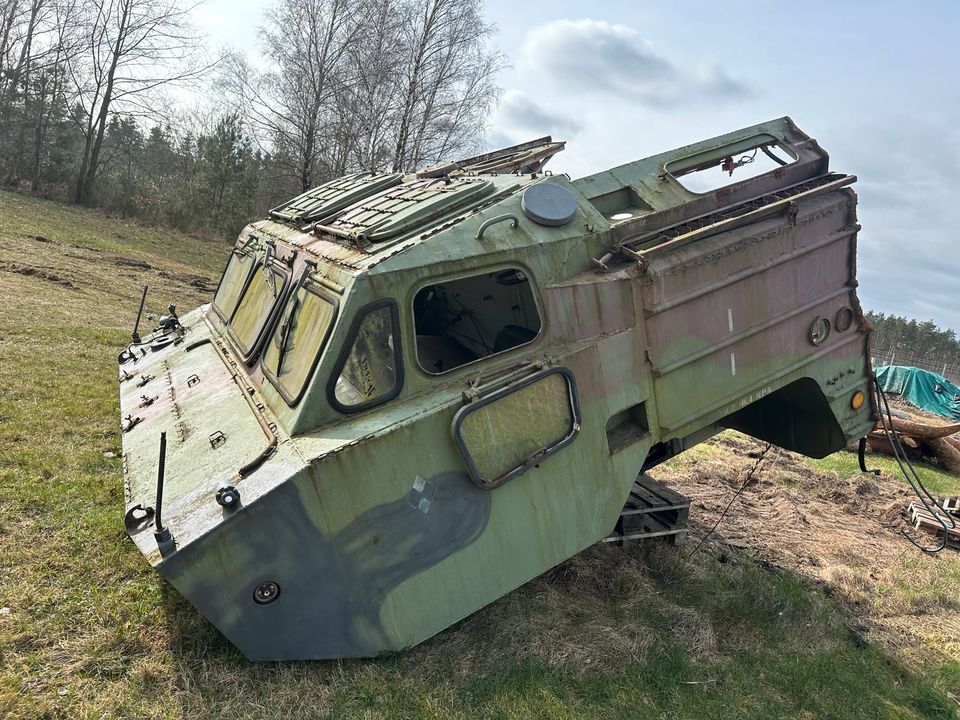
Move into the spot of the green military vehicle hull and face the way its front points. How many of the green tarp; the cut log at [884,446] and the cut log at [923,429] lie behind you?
3

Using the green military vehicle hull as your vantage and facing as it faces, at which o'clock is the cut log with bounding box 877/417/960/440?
The cut log is roughly at 6 o'clock from the green military vehicle hull.

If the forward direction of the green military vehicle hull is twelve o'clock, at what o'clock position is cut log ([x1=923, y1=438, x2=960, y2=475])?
The cut log is roughly at 6 o'clock from the green military vehicle hull.

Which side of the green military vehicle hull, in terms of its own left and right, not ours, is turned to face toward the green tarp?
back

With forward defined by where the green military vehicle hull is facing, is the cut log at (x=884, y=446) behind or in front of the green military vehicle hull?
behind

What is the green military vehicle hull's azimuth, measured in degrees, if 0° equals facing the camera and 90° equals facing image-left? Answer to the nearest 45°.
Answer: approximately 45°
